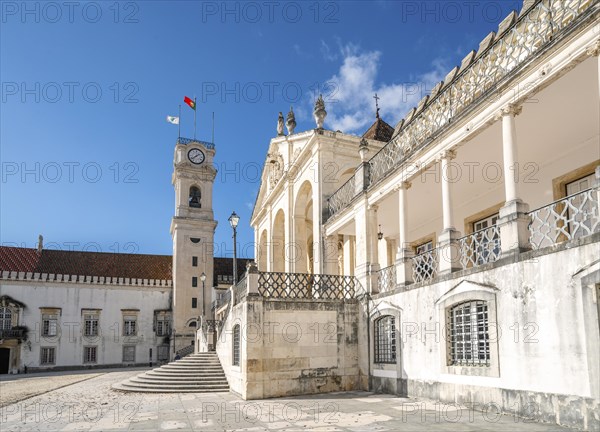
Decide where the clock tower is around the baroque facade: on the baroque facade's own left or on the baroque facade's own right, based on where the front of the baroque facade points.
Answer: on the baroque facade's own right

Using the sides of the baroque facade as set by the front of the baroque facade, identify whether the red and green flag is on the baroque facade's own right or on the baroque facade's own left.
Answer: on the baroque facade's own right

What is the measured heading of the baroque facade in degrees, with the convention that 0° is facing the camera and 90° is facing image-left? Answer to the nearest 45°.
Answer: approximately 45°
